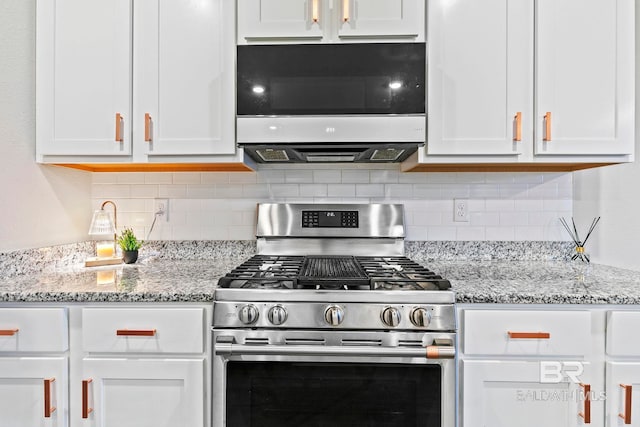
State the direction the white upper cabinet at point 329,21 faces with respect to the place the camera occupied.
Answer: facing the viewer

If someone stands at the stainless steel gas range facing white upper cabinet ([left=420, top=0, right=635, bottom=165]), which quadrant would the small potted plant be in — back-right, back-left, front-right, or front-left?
back-left

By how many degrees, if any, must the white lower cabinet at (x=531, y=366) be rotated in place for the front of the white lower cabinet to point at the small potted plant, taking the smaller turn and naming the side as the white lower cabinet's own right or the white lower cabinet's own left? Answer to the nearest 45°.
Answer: approximately 90° to the white lower cabinet's own right

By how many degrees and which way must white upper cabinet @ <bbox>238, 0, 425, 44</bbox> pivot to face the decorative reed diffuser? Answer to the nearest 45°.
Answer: approximately 90° to its left

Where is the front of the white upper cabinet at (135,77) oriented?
toward the camera

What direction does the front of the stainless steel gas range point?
toward the camera

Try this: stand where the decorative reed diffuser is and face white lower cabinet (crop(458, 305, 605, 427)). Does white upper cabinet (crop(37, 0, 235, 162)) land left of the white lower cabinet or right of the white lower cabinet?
right

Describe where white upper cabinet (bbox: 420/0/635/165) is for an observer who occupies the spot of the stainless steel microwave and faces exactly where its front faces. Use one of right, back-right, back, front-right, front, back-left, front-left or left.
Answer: left
